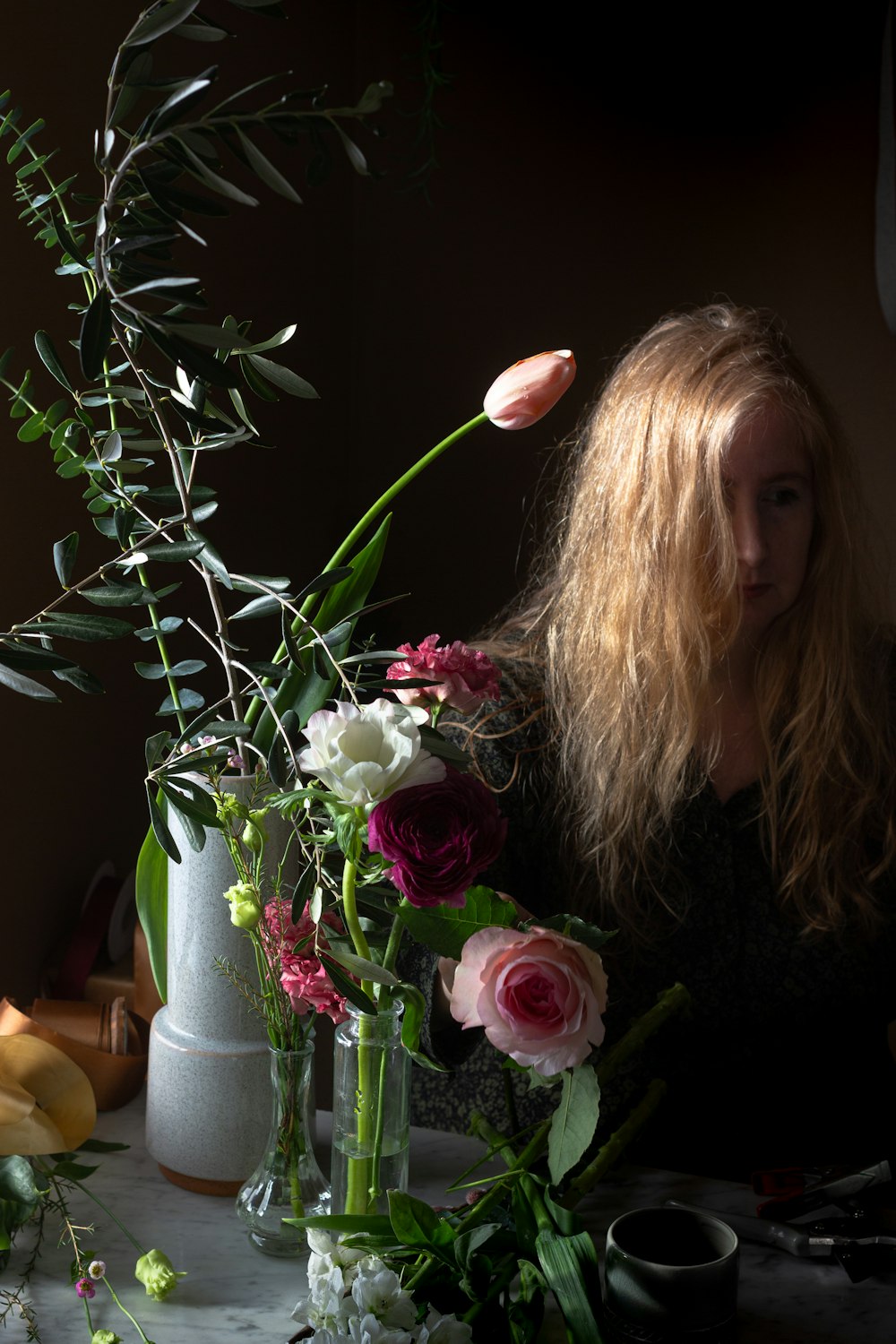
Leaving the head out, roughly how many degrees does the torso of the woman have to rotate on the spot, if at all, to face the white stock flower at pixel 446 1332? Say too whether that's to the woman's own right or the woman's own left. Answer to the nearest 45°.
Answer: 0° — they already face it

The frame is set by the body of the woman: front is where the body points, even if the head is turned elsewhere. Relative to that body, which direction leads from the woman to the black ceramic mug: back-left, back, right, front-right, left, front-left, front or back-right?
front

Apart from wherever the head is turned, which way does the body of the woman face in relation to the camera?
toward the camera

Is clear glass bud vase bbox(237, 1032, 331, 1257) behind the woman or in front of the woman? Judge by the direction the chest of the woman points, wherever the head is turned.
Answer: in front

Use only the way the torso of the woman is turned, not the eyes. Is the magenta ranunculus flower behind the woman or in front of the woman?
in front

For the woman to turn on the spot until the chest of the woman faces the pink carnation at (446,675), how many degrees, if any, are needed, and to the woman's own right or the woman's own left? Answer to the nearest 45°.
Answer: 0° — they already face it
